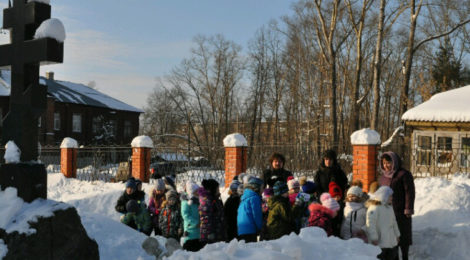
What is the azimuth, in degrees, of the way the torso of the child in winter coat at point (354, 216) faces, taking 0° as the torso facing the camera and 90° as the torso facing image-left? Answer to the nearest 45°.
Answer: approximately 45°

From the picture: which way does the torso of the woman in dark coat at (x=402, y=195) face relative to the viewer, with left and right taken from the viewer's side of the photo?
facing the viewer and to the left of the viewer

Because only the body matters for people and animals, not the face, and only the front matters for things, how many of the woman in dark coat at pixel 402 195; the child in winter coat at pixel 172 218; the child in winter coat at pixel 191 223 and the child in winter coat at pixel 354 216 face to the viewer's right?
0

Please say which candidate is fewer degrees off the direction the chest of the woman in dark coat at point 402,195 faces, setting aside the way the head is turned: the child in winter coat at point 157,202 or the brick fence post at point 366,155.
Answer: the child in winter coat

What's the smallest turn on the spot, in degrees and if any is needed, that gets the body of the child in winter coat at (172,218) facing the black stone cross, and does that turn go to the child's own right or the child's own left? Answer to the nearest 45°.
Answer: approximately 45° to the child's own right

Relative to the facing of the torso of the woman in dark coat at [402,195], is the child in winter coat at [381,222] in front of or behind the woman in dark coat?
in front

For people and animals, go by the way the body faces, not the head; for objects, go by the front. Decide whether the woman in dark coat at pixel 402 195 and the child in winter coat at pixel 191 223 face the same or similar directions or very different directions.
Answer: very different directions

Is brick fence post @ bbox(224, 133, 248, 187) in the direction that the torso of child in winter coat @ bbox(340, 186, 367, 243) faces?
no

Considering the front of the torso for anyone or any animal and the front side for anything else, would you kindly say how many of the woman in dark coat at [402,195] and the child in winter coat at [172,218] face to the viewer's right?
0

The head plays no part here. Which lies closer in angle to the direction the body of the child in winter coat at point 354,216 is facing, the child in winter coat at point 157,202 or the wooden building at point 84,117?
the child in winter coat

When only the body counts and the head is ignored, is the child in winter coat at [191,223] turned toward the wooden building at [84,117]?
no

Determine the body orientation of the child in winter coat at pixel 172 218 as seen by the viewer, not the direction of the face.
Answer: toward the camera

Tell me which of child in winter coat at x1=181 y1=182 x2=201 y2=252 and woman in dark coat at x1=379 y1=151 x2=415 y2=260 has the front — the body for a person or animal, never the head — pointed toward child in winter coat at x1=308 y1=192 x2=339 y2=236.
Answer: the woman in dark coat
